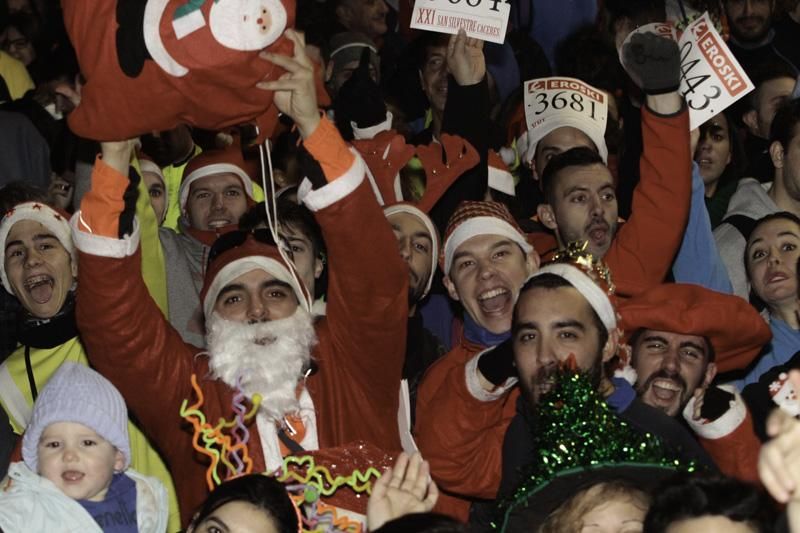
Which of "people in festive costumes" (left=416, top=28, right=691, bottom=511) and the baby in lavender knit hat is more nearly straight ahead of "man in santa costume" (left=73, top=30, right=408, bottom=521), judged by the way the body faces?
the baby in lavender knit hat

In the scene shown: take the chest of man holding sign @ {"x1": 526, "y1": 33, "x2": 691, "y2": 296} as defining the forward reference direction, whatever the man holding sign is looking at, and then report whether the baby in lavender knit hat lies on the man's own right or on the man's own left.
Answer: on the man's own right

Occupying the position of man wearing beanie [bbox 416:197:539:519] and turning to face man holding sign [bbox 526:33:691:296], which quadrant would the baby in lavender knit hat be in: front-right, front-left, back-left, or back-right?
back-right

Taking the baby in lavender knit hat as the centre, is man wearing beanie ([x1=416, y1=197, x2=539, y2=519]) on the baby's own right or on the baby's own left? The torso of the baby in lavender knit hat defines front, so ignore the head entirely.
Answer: on the baby's own left

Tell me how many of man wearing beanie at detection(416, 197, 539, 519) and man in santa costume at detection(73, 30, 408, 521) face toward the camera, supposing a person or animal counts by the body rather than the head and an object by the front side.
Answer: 2
